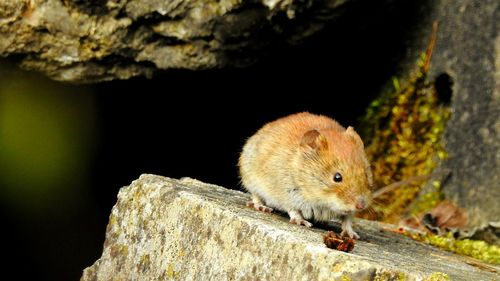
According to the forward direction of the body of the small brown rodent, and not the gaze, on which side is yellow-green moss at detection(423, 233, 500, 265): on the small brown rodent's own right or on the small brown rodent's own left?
on the small brown rodent's own left

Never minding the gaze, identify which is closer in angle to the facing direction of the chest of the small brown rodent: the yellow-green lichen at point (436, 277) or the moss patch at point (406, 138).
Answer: the yellow-green lichen

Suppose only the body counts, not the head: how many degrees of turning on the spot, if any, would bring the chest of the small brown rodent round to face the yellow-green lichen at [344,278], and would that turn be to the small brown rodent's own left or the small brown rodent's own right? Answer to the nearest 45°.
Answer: approximately 45° to the small brown rodent's own right

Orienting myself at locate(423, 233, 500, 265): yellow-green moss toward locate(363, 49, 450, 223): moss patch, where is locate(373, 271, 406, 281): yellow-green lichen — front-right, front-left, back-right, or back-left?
back-left

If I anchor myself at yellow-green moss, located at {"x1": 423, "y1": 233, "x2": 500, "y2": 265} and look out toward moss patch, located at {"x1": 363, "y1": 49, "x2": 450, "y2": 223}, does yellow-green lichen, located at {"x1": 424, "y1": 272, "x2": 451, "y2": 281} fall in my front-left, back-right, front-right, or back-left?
back-left

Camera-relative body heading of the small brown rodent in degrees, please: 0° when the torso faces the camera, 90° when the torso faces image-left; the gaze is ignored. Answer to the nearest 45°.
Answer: approximately 315°
